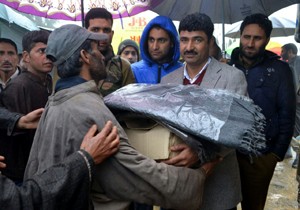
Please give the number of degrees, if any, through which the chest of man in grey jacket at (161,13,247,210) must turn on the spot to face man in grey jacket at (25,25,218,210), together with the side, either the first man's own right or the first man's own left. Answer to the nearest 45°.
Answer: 0° — they already face them

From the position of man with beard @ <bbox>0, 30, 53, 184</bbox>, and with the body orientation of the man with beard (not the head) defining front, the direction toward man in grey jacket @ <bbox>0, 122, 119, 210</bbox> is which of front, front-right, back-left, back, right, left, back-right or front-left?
front-right

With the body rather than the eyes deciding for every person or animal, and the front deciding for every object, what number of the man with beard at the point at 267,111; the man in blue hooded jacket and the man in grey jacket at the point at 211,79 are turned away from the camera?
0

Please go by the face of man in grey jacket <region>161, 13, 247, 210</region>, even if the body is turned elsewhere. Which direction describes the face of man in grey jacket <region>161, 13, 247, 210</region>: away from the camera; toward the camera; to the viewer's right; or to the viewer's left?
toward the camera

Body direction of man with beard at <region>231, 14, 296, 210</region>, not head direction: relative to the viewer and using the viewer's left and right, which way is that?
facing the viewer and to the left of the viewer

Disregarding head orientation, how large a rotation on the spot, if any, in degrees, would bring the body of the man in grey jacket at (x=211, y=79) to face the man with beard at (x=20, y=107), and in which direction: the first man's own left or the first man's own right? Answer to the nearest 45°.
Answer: approximately 45° to the first man's own right

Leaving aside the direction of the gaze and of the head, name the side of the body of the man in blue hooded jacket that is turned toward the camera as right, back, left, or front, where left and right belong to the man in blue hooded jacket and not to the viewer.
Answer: front

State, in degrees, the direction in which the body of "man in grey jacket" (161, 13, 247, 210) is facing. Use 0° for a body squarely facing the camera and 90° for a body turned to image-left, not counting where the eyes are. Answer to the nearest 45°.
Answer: approximately 45°

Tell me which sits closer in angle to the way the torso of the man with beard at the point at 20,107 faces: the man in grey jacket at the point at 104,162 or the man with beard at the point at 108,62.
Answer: the man in grey jacket

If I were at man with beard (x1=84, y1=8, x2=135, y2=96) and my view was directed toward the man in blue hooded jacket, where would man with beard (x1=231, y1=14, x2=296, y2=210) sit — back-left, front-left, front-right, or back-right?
front-right

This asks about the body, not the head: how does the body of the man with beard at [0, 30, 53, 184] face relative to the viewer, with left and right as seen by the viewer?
facing the viewer and to the right of the viewer

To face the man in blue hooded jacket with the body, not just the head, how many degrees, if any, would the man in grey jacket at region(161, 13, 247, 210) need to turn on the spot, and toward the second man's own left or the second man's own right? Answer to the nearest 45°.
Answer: approximately 90° to the second man's own right

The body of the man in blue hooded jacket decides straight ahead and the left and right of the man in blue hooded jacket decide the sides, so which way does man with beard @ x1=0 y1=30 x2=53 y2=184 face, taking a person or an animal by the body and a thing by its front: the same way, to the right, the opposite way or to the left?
to the left

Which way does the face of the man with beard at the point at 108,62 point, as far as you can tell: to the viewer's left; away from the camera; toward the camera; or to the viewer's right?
toward the camera
